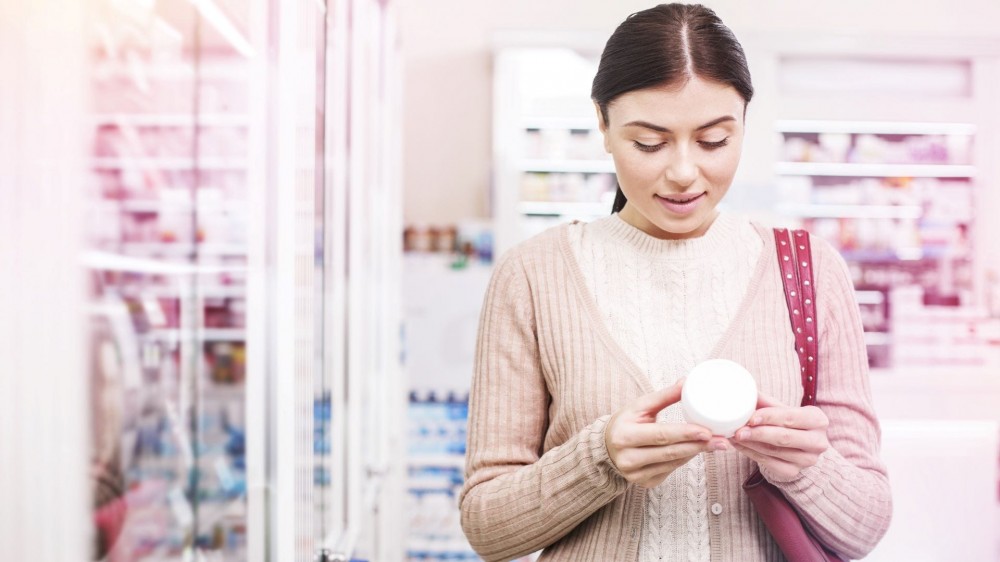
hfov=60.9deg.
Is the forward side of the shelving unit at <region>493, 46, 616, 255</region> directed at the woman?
yes

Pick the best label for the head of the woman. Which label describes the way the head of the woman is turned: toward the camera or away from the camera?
toward the camera

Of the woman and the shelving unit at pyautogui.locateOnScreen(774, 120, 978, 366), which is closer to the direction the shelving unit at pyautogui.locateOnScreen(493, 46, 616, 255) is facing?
the woman

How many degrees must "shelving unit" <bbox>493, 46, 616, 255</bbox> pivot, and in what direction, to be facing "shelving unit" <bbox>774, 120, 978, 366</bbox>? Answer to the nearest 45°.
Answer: approximately 90° to its left

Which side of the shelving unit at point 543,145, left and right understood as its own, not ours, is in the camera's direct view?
front

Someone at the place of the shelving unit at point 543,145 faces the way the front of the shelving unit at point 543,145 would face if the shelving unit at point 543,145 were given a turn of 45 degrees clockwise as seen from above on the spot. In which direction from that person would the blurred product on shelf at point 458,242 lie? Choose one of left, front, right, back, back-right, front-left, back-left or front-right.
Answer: front

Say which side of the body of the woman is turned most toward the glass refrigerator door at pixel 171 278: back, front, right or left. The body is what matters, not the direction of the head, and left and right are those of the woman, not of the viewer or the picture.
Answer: right

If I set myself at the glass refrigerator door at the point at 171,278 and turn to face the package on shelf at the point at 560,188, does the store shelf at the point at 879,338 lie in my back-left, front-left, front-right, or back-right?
front-right

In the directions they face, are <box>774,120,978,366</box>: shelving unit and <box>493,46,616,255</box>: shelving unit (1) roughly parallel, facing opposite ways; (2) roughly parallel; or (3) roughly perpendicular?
roughly parallel

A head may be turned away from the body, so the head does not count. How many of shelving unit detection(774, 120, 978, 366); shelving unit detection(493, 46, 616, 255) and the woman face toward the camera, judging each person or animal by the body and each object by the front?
3

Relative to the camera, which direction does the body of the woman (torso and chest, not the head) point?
toward the camera

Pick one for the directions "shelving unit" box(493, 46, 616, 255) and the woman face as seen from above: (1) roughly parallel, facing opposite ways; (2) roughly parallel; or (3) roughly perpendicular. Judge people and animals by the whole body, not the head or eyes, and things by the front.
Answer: roughly parallel

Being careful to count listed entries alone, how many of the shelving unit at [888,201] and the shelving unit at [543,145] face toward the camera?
2

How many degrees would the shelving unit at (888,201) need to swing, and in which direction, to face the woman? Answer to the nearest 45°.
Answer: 0° — it already faces them

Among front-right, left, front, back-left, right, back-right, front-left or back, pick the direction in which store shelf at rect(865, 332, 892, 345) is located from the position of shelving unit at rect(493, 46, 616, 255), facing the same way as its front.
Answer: left
